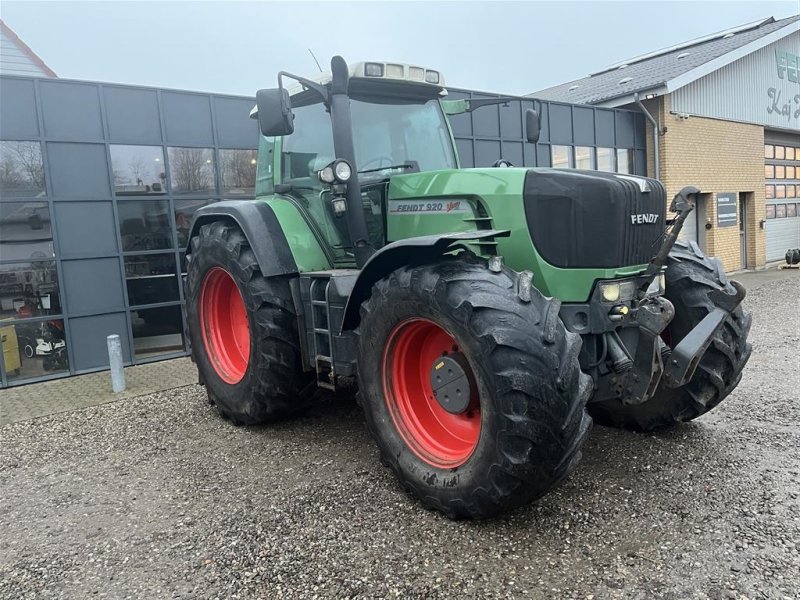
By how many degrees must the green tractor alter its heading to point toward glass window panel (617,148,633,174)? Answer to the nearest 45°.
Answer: approximately 135° to its left

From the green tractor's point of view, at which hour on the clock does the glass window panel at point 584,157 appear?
The glass window panel is roughly at 8 o'clock from the green tractor.

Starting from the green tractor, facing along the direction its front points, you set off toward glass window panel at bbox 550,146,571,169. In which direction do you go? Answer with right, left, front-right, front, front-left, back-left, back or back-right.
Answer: back-left

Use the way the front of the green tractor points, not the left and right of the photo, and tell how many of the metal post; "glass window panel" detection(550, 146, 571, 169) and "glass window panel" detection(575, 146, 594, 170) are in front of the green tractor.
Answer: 0

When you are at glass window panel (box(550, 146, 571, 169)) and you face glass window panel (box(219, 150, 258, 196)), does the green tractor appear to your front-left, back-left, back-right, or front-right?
front-left

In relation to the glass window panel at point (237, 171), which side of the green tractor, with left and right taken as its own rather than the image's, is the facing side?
back

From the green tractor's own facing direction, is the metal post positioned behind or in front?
behind

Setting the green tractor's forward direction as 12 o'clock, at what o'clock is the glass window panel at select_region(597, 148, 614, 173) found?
The glass window panel is roughly at 8 o'clock from the green tractor.
